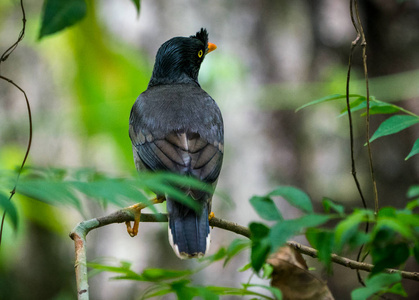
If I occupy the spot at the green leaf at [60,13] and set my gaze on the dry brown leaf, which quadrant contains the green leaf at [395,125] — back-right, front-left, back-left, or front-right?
front-right

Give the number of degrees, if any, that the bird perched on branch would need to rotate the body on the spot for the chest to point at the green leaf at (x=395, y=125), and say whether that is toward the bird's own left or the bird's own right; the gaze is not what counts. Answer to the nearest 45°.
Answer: approximately 135° to the bird's own right

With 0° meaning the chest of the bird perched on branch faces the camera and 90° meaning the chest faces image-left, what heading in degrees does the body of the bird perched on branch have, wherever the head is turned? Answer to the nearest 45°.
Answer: approximately 180°
